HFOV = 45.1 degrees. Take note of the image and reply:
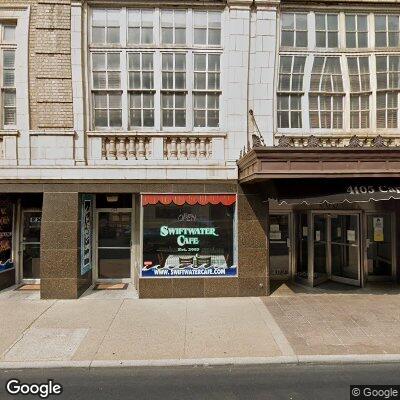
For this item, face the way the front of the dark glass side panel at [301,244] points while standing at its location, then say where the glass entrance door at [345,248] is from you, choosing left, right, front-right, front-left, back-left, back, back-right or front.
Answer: back-left

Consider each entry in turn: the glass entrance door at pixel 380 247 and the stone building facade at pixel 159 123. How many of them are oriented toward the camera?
2

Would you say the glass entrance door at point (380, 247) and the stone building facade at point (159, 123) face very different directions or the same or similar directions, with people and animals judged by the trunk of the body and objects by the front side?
same or similar directions

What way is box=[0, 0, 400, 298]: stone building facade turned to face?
toward the camera

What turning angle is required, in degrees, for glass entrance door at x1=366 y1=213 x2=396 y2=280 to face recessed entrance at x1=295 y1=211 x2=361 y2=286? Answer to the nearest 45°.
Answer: approximately 45° to its right

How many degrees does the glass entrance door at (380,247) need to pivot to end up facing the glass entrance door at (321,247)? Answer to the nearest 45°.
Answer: approximately 45° to its right

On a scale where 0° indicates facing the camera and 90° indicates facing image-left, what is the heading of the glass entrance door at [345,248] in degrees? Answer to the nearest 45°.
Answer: approximately 45°

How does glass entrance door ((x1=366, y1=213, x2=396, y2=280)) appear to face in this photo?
toward the camera

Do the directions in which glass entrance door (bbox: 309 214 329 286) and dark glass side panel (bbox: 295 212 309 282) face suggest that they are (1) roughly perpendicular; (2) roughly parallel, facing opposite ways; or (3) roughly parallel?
roughly perpendicular

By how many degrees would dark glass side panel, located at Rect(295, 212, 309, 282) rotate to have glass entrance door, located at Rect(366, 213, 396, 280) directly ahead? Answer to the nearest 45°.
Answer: approximately 135° to its left

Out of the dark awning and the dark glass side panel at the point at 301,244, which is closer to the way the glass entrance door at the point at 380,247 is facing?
the dark awning
